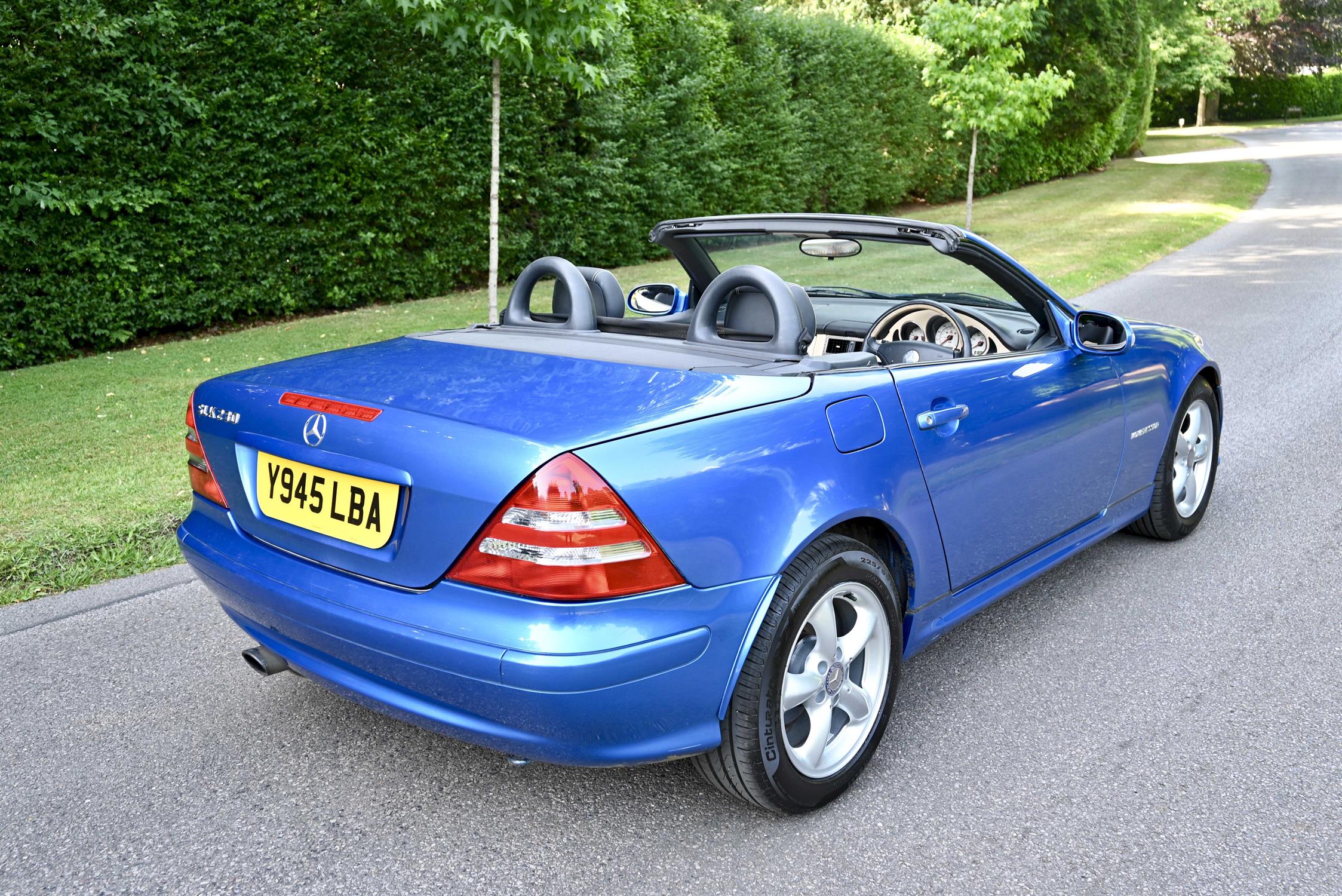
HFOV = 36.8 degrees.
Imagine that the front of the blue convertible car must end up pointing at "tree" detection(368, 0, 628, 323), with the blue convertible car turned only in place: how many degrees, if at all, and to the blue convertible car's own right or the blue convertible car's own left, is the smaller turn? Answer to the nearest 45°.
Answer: approximately 45° to the blue convertible car's own left

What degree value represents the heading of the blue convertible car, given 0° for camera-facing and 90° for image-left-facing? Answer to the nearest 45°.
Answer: approximately 225°
